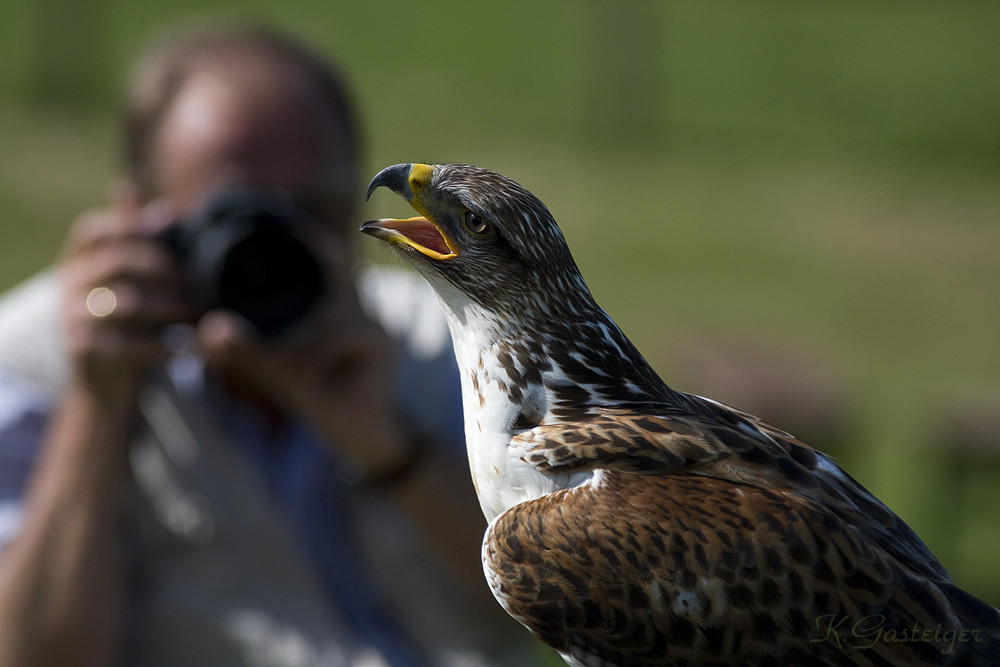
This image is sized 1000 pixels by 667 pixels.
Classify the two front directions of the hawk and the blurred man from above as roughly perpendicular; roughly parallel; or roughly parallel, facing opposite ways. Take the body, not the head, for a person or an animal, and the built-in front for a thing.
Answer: roughly perpendicular

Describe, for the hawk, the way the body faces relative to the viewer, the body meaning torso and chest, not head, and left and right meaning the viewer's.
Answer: facing to the left of the viewer

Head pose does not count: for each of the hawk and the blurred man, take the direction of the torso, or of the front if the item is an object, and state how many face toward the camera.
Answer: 1

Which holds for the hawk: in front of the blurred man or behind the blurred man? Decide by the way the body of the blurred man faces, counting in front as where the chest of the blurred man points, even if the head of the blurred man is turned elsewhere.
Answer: in front

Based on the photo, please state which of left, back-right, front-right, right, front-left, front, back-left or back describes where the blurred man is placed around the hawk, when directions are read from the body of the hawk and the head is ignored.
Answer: front-right

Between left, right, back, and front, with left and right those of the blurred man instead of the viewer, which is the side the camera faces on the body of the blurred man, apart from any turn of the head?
front
